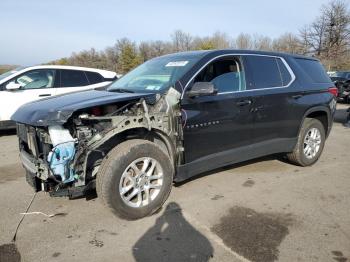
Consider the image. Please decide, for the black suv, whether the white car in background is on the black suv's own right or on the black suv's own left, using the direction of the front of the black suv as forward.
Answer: on the black suv's own right

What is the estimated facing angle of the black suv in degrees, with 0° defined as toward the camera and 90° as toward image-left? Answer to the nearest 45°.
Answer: approximately 45°
